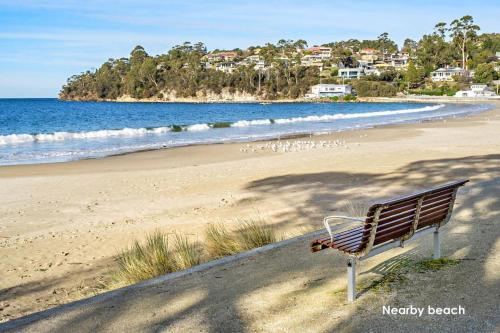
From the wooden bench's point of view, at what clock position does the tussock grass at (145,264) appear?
The tussock grass is roughly at 11 o'clock from the wooden bench.

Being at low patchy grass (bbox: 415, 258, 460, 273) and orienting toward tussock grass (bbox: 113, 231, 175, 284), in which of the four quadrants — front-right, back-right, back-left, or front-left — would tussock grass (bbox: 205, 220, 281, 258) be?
front-right

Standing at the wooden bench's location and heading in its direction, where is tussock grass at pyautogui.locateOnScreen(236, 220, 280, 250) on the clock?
The tussock grass is roughly at 12 o'clock from the wooden bench.

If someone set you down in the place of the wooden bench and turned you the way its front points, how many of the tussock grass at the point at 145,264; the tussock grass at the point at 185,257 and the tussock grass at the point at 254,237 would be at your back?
0

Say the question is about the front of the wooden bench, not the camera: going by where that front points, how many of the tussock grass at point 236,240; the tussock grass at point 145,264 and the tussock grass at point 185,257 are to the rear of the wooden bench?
0

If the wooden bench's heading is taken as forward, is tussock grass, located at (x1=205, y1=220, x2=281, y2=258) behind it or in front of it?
in front

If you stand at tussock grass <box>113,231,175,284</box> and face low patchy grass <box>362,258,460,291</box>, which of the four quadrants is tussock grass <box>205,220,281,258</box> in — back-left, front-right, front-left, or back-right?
front-left

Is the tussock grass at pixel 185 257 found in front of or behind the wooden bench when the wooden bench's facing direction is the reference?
in front

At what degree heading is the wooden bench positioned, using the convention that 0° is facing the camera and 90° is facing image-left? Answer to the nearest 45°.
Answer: approximately 135°
